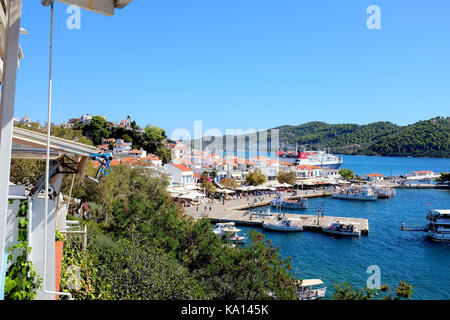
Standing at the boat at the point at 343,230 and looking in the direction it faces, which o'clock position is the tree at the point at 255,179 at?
The tree is roughly at 2 o'clock from the boat.

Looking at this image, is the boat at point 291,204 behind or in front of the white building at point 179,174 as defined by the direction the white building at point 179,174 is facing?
in front

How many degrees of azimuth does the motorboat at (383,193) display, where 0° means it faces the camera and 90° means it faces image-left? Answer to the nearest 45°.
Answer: approximately 90°

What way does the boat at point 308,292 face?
to the viewer's right

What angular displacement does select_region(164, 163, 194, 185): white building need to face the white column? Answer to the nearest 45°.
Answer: approximately 45° to its right
